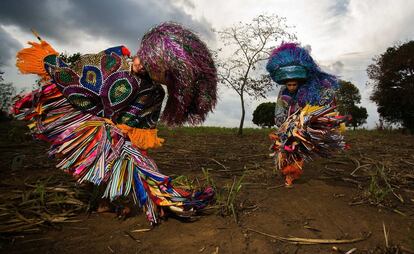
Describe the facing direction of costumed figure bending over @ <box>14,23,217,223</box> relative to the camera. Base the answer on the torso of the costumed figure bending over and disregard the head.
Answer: to the viewer's right

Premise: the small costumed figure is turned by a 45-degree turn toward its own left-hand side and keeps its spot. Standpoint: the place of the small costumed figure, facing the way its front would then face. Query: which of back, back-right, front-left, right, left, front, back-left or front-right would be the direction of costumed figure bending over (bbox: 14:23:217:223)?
front-right
